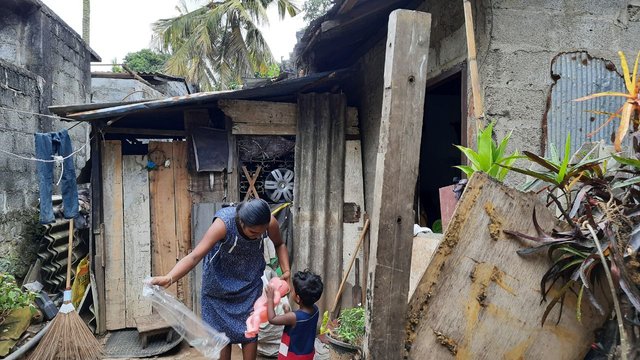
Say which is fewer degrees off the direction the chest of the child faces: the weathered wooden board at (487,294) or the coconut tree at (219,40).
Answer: the coconut tree

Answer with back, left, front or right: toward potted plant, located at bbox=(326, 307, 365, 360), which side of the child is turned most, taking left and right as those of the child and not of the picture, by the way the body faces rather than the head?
right

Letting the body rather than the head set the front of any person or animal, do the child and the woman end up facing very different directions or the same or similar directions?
very different directions

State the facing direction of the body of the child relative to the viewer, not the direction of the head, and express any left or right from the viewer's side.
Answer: facing away from the viewer and to the left of the viewer

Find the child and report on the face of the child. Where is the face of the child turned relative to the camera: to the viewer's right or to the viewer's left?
to the viewer's left
